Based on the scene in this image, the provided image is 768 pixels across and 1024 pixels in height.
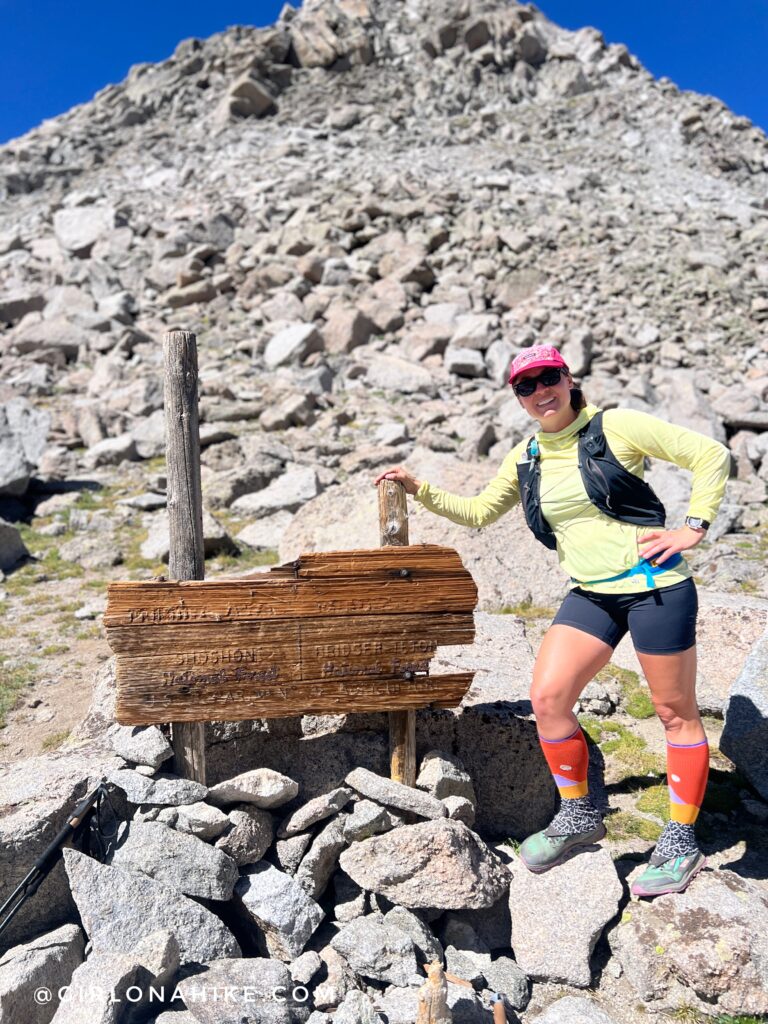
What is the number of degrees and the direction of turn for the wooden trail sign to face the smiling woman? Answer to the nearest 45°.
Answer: approximately 45° to its left

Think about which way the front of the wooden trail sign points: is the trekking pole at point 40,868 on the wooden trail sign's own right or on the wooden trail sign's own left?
on the wooden trail sign's own right

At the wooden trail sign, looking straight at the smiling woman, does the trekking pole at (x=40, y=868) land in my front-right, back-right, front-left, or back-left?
back-right

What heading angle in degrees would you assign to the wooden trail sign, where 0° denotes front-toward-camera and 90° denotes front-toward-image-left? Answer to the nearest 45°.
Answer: approximately 0°

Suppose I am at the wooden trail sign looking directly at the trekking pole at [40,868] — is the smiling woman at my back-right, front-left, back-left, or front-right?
back-left
